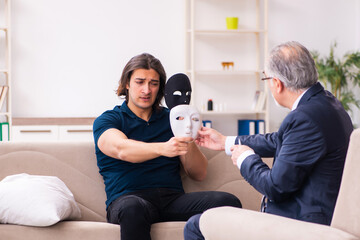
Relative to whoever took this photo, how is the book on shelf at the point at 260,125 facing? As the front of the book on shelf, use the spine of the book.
facing the viewer

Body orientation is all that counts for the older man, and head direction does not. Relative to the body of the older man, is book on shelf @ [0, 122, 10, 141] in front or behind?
in front

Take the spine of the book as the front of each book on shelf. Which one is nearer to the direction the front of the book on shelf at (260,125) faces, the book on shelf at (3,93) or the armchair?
the armchair

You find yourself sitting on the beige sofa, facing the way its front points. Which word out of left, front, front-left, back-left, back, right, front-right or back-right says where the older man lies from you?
front-left

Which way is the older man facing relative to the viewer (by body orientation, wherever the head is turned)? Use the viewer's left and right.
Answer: facing away from the viewer and to the left of the viewer

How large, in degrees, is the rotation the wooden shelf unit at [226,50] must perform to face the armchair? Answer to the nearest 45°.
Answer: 0° — it already faces it

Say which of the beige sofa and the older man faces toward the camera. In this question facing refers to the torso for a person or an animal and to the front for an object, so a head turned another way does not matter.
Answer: the beige sofa

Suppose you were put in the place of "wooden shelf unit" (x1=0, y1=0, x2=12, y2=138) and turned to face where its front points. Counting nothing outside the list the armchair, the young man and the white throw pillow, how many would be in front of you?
3

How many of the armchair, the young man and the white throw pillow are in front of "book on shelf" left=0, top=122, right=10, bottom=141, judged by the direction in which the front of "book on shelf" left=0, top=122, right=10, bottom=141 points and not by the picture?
3

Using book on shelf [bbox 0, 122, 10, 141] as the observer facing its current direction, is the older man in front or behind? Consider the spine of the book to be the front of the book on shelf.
in front

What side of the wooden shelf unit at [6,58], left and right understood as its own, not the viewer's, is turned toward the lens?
front

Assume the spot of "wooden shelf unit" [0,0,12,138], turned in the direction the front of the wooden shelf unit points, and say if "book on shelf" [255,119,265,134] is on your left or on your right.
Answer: on your left

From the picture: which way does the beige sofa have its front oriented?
toward the camera

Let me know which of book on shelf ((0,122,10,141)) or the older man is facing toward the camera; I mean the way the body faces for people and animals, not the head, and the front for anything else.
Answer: the book on shelf

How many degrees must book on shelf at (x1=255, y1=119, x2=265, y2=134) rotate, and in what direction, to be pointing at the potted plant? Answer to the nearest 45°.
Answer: approximately 90° to its left

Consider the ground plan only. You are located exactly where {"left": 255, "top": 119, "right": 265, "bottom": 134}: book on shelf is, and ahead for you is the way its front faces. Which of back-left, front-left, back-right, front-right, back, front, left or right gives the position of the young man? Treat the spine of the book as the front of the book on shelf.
front
